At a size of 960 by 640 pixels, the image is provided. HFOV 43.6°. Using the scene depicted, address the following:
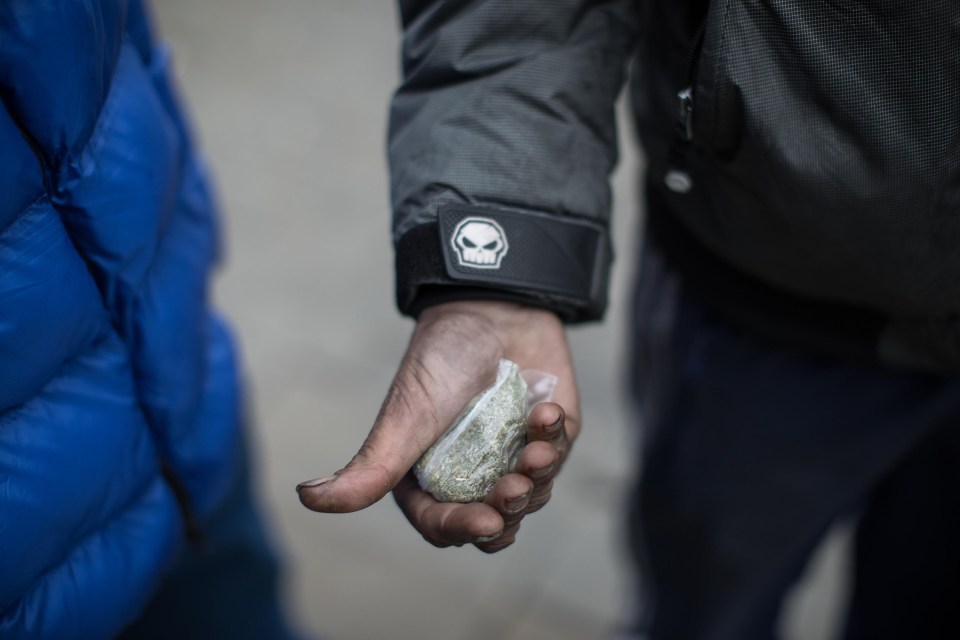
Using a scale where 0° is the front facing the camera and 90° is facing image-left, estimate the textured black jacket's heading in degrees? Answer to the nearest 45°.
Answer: approximately 0°
